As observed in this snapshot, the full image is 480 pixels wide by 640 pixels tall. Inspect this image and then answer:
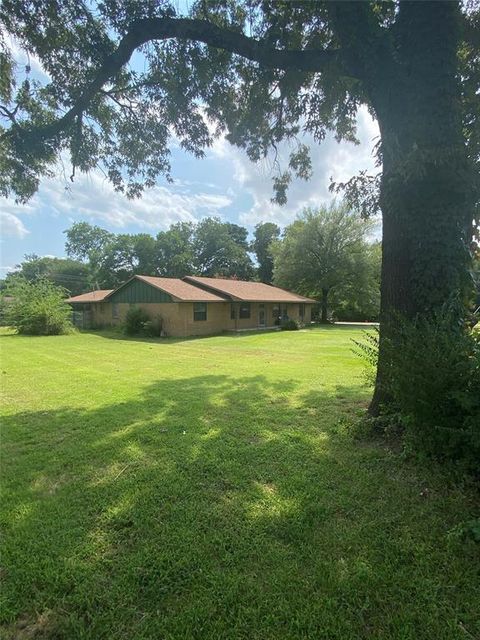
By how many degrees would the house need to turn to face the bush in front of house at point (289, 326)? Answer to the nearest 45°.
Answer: approximately 45° to its left

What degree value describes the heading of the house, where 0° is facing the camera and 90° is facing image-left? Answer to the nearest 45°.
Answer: approximately 315°

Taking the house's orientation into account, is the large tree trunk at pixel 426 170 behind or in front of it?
in front

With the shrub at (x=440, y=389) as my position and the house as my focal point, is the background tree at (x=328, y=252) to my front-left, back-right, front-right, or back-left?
front-right

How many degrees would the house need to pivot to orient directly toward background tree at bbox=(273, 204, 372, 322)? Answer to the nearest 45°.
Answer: approximately 90° to its left

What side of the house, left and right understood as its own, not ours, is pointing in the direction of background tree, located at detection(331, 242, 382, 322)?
left

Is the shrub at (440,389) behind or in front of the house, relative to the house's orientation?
in front

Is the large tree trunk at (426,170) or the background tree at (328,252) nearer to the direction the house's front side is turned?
the large tree trunk

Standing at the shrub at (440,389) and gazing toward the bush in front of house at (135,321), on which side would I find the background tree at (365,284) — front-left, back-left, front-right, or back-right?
front-right

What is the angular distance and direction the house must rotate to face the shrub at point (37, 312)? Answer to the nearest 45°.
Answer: approximately 135° to its right
